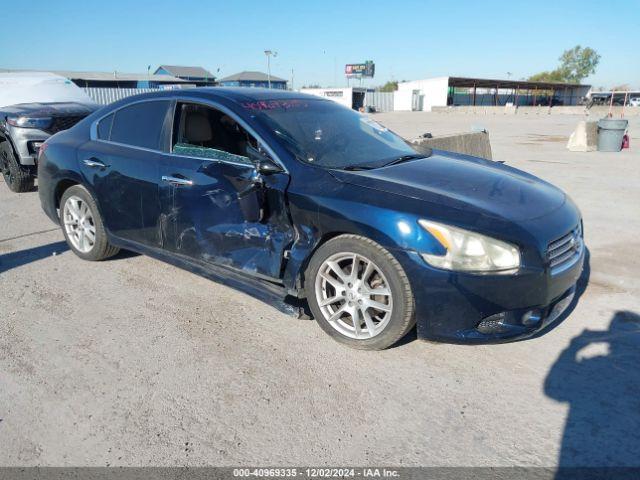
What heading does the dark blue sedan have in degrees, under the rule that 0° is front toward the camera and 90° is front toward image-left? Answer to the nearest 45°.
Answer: approximately 315°

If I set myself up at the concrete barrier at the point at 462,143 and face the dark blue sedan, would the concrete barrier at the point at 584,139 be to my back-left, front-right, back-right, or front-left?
back-left

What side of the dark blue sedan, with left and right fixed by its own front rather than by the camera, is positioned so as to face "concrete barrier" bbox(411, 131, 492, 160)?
left

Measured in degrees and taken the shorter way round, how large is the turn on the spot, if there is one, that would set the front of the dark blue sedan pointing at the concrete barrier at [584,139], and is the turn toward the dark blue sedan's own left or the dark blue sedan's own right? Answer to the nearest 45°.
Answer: approximately 90° to the dark blue sedan's own left

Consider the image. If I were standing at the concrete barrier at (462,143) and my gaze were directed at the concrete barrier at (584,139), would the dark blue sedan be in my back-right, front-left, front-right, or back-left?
back-right
